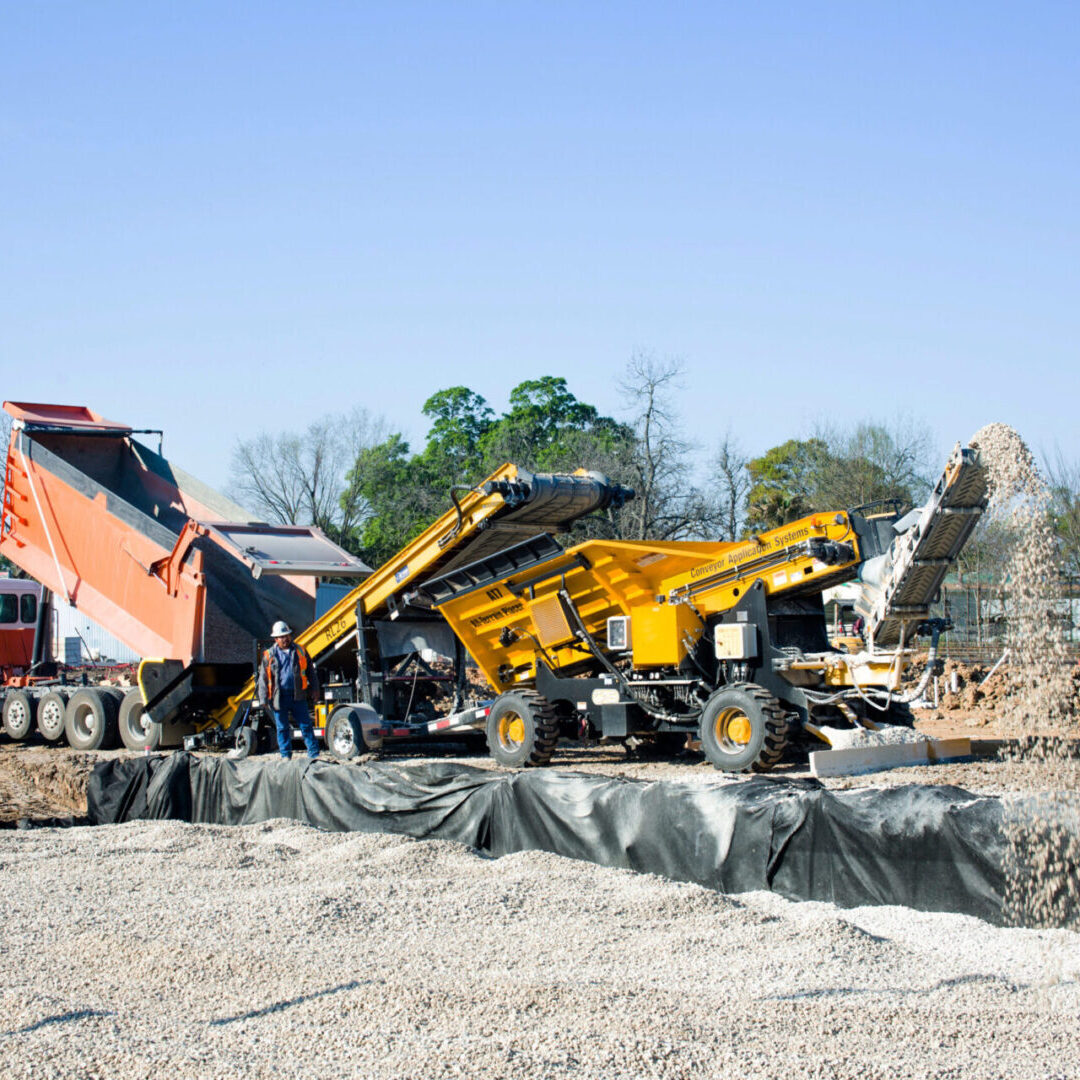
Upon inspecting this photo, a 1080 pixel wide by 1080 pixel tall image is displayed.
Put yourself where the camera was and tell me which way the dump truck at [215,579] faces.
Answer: facing away from the viewer and to the left of the viewer

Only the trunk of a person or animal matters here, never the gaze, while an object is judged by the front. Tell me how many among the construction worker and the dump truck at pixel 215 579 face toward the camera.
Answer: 1

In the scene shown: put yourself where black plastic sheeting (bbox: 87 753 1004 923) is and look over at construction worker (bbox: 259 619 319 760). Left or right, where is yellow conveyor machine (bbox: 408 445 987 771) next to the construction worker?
right

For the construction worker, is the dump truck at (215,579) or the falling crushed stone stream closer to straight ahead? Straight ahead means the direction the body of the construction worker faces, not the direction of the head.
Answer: the falling crushed stone stream

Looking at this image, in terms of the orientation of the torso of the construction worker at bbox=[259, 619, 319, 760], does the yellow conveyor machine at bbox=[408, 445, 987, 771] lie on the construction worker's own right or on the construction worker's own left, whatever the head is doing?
on the construction worker's own left

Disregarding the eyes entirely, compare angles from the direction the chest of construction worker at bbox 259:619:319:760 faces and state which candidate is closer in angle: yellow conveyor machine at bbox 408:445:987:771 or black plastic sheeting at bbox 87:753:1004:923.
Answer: the black plastic sheeting

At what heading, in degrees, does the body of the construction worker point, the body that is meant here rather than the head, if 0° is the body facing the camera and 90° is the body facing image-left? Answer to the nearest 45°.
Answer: approximately 0°

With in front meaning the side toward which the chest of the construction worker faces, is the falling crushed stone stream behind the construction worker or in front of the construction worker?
in front
